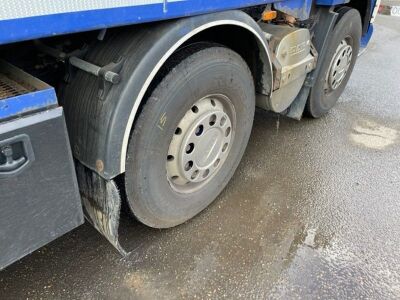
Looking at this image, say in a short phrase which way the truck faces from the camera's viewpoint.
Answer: facing away from the viewer and to the right of the viewer
